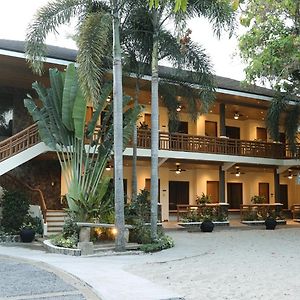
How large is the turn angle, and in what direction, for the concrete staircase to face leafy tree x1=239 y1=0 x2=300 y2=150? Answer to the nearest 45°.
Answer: approximately 45° to its left

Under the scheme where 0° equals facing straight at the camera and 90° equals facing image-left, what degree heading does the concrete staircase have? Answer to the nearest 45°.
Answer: approximately 0°

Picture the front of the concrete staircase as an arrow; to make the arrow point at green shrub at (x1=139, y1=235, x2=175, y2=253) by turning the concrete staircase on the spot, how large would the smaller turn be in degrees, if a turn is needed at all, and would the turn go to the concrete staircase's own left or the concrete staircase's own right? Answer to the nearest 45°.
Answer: approximately 45° to the concrete staircase's own left

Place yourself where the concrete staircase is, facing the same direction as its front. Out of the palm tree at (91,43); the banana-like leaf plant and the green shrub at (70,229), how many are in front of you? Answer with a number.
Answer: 3

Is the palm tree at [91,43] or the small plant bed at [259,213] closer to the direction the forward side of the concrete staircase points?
the palm tree

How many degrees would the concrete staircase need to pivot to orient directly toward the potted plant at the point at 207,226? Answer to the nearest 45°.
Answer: approximately 90° to its left
